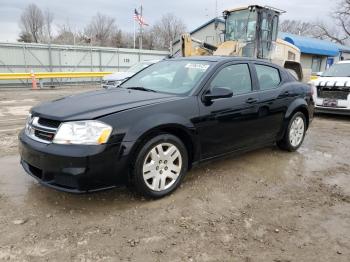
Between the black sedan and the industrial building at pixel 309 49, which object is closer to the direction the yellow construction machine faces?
the black sedan

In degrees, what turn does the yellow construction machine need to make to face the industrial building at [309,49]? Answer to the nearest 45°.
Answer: approximately 135° to its right

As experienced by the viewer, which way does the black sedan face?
facing the viewer and to the left of the viewer

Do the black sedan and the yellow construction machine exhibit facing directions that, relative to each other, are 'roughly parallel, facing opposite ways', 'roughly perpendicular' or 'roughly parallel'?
roughly parallel

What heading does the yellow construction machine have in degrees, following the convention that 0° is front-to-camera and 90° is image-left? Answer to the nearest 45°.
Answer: approximately 45°

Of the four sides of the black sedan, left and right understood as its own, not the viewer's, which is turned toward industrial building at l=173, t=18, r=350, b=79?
back

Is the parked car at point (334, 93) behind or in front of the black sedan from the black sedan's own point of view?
behind

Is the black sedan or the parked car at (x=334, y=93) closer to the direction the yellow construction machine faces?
the black sedan

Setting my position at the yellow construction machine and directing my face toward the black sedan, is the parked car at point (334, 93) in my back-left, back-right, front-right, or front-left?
front-left

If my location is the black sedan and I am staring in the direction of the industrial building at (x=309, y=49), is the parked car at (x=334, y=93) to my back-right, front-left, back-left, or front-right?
front-right

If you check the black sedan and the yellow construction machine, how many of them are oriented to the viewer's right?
0

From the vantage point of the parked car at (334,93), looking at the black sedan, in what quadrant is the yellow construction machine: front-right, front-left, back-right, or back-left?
back-right

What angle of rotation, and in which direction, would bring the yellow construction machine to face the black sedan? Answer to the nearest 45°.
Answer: approximately 45° to its left
